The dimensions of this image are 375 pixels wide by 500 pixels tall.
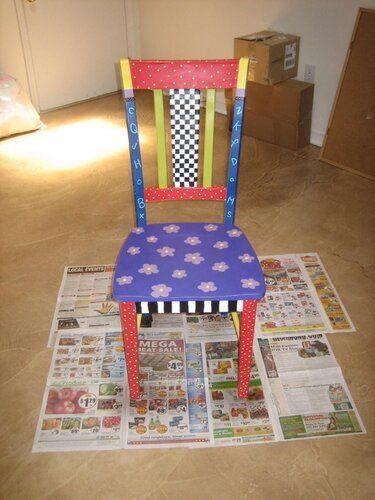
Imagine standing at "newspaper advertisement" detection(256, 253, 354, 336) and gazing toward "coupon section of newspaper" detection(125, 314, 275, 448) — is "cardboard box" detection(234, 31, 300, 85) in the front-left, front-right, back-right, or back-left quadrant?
back-right

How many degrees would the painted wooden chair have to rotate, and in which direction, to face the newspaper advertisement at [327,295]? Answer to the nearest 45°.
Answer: approximately 135° to its left

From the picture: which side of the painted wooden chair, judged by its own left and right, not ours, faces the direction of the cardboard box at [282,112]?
back

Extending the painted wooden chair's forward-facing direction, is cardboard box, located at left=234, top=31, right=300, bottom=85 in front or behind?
behind

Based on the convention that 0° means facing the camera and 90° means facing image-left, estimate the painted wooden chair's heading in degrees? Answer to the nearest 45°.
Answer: approximately 0°
